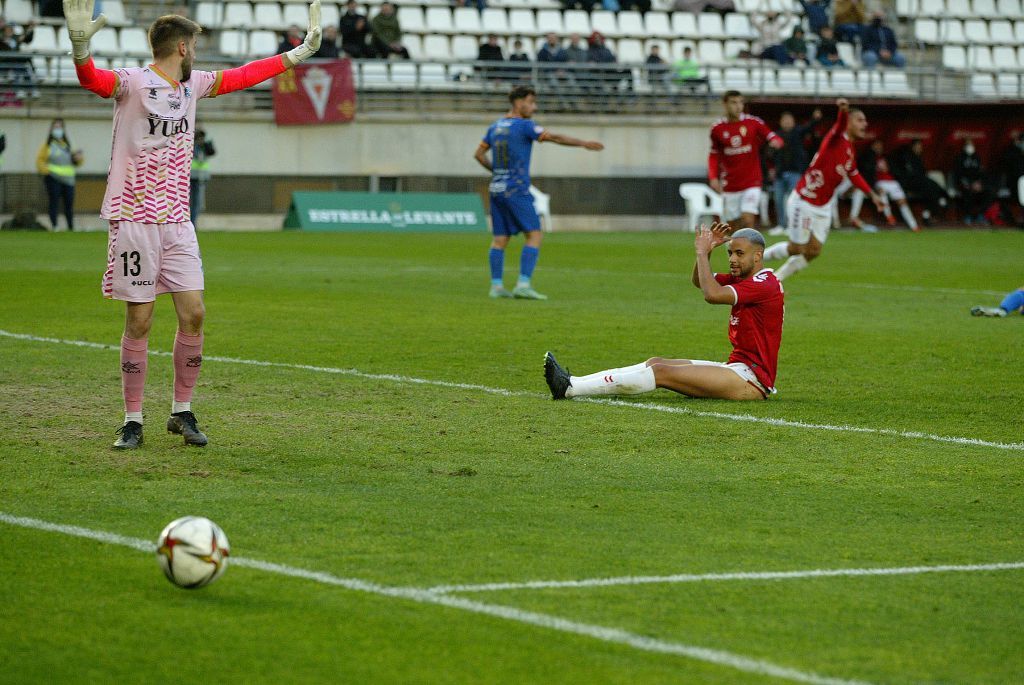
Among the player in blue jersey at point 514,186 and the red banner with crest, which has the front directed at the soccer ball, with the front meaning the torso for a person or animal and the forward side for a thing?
the red banner with crest

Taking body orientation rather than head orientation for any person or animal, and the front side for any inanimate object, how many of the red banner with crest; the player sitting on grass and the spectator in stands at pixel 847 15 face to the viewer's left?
1

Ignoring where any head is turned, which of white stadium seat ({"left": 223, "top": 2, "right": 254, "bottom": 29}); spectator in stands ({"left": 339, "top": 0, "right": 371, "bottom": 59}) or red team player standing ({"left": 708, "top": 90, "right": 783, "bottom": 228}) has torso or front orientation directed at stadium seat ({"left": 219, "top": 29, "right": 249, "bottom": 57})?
the white stadium seat

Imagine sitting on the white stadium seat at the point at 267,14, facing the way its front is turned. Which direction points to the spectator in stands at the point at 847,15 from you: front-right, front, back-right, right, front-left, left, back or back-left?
left

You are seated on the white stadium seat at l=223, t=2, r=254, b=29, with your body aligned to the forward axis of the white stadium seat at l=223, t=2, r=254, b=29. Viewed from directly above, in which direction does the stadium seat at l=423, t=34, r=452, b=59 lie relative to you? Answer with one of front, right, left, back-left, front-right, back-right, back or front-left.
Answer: left
